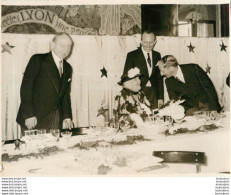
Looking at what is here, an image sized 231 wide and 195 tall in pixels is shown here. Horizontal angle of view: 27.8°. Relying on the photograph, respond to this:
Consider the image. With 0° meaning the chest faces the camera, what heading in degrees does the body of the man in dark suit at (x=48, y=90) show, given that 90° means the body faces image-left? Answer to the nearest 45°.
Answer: approximately 315°
